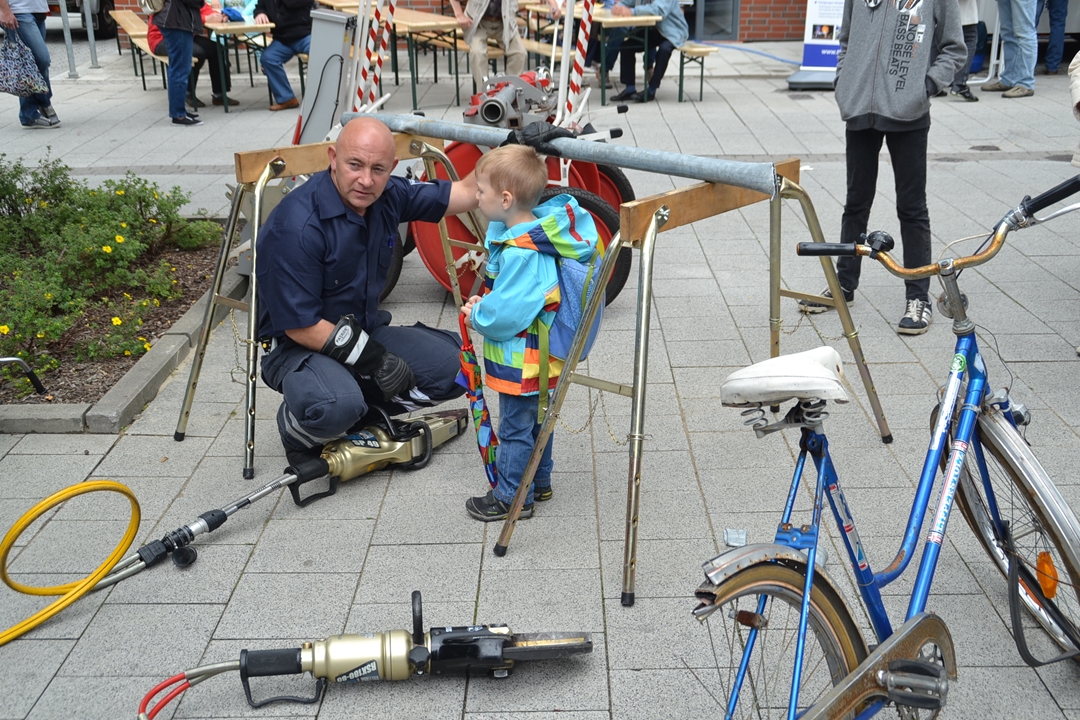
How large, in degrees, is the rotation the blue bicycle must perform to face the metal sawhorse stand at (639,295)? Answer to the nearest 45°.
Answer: approximately 90° to its left

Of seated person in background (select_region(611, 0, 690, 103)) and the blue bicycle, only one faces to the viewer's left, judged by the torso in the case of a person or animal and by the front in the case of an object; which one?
the seated person in background

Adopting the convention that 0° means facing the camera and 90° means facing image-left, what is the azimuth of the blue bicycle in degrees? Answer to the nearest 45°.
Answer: approximately 225°

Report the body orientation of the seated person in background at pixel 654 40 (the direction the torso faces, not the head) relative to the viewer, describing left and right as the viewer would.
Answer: facing to the left of the viewer

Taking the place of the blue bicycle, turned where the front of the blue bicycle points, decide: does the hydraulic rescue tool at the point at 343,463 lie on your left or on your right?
on your left

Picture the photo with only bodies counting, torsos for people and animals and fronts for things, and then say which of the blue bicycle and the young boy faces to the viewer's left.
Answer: the young boy

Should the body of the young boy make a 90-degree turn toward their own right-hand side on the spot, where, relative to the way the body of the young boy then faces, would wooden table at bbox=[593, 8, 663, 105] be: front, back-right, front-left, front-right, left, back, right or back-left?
front

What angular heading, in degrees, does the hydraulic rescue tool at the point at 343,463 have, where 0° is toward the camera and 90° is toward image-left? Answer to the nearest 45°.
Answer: approximately 225°

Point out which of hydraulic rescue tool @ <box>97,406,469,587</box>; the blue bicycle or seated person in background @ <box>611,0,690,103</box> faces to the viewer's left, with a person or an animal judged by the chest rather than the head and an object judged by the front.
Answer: the seated person in background

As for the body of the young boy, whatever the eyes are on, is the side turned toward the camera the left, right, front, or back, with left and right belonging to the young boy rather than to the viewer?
left

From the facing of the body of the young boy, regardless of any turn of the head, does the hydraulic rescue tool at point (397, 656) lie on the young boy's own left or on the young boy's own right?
on the young boy's own left
